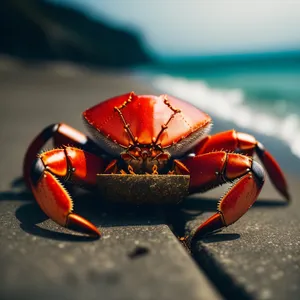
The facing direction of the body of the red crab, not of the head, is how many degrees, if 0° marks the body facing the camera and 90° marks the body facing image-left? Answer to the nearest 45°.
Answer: approximately 0°
